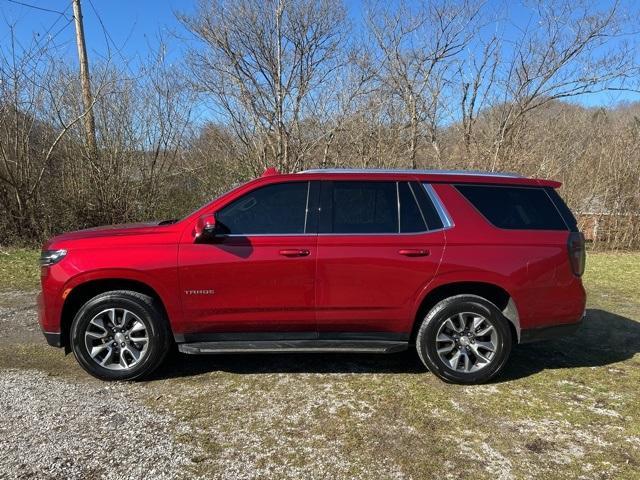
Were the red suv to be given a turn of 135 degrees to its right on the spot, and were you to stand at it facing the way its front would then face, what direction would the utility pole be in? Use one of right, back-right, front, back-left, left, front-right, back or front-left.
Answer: left

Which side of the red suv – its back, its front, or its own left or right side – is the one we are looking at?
left
